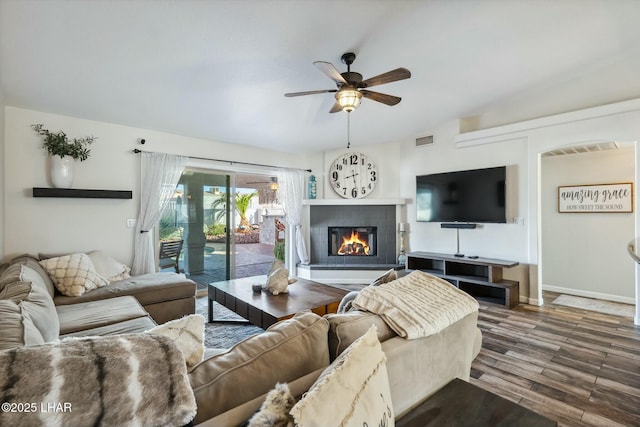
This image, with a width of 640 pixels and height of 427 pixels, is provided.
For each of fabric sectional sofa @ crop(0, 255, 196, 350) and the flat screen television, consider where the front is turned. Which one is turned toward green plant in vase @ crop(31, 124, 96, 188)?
the flat screen television

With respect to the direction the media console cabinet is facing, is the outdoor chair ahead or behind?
ahead

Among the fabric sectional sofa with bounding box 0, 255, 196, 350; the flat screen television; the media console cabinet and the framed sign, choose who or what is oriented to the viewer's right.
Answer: the fabric sectional sofa

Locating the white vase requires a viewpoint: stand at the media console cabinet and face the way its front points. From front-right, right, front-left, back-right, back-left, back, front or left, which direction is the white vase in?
front

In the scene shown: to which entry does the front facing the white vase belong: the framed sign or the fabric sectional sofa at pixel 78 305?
the framed sign

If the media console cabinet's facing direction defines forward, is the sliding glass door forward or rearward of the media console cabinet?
forward

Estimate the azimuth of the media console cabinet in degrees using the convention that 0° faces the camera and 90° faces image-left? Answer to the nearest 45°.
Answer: approximately 45°

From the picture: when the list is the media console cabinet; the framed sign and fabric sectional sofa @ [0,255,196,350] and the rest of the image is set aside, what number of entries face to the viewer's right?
1

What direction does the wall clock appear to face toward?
toward the camera

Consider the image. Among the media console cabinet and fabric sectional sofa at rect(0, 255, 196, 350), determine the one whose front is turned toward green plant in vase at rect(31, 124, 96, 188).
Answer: the media console cabinet

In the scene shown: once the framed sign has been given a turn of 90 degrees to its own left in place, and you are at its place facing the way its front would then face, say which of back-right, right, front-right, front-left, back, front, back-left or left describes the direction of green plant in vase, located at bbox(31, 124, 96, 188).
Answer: right

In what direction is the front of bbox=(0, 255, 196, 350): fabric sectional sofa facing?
to the viewer's right

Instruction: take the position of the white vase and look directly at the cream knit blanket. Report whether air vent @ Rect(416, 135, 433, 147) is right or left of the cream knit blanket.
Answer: left

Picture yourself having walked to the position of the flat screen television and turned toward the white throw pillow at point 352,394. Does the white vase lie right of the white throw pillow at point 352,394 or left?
right

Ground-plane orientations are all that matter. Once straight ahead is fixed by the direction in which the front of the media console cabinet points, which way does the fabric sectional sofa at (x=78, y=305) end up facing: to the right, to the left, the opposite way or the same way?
the opposite way
